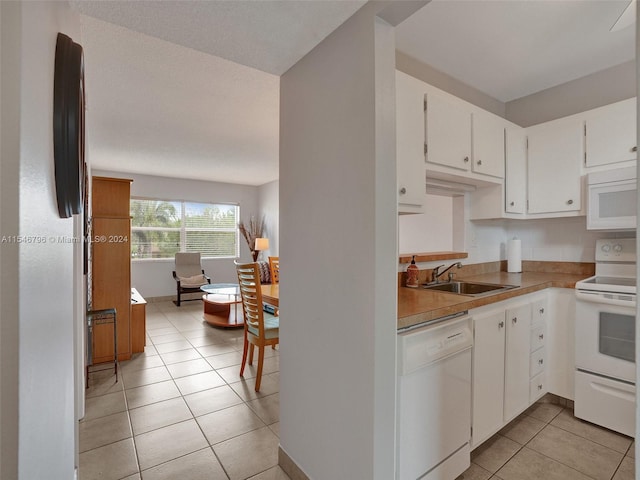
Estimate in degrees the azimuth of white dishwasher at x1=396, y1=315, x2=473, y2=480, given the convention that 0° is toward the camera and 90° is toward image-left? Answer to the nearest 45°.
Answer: approximately 315°

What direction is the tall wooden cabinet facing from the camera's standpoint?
to the viewer's right

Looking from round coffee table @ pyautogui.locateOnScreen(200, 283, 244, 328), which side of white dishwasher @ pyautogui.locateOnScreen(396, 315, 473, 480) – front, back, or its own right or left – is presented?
back

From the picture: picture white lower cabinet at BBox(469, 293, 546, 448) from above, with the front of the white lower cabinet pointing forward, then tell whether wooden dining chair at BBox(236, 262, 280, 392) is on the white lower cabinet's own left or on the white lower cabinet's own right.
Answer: on the white lower cabinet's own right

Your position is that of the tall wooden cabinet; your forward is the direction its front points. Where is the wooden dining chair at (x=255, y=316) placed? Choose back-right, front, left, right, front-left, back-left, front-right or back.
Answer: front-right

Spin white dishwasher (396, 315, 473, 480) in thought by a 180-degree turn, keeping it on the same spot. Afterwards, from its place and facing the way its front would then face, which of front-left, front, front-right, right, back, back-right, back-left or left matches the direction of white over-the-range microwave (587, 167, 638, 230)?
right

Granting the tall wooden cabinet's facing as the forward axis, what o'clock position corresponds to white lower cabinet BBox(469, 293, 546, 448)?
The white lower cabinet is roughly at 2 o'clock from the tall wooden cabinet.

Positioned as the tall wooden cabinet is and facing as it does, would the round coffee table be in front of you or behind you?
in front

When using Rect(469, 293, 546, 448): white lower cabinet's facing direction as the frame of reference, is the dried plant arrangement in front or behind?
behind

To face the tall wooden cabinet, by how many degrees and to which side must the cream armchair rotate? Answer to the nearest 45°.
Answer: approximately 45° to its right

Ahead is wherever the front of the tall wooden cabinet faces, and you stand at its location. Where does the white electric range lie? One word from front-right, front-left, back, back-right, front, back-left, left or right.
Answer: front-right
